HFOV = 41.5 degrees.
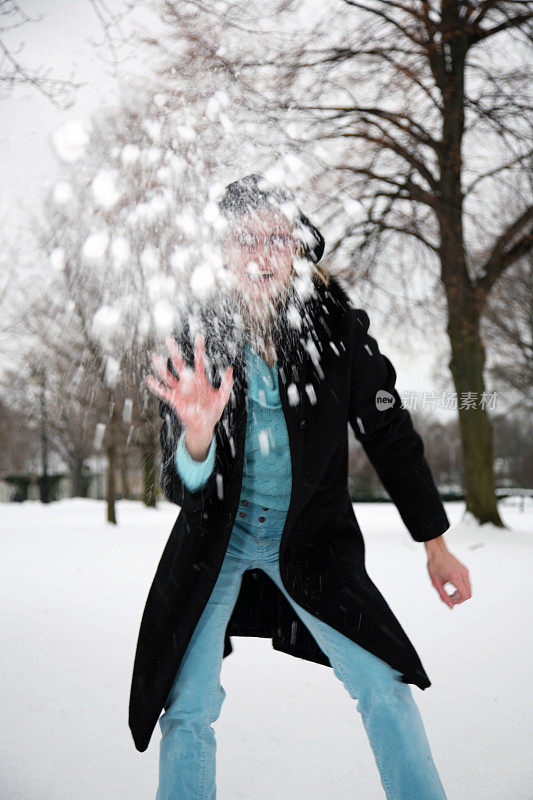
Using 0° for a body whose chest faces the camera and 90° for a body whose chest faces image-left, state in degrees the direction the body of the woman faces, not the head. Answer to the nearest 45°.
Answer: approximately 0°

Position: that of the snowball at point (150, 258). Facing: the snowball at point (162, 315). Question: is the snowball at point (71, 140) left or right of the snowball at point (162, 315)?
right
